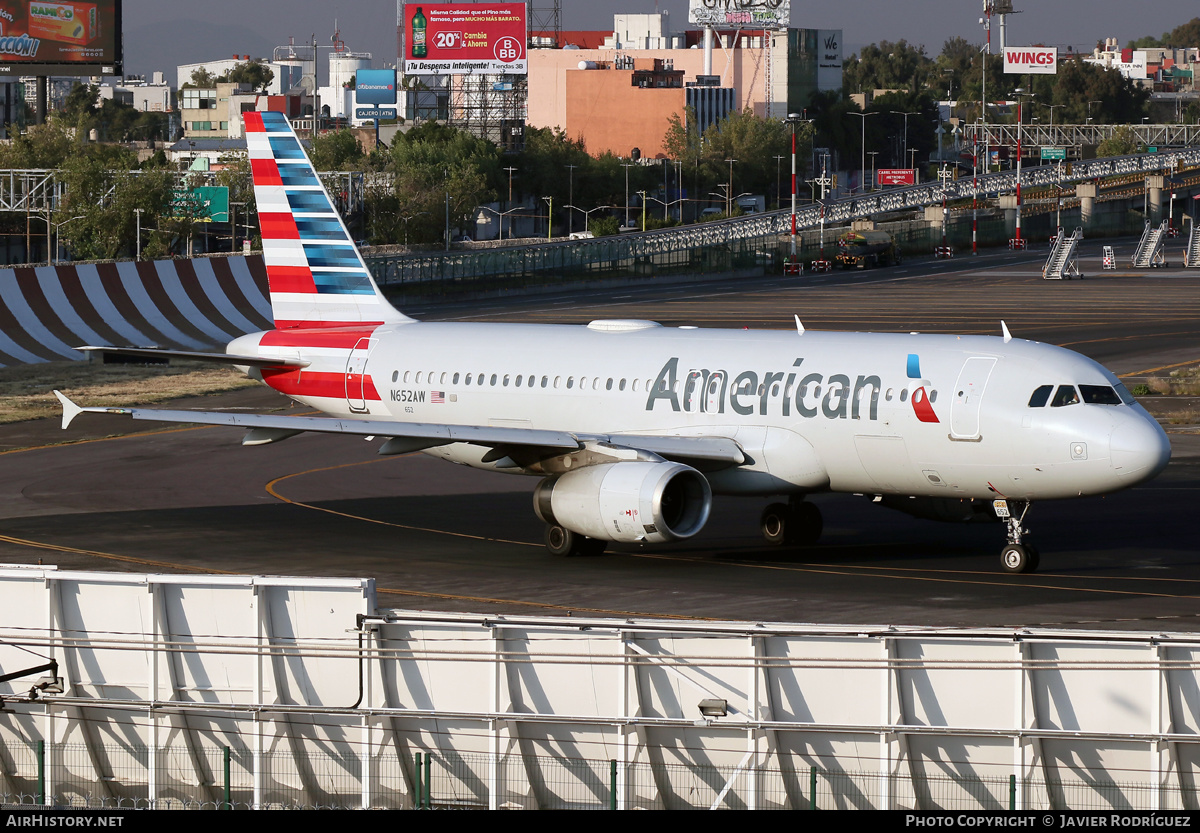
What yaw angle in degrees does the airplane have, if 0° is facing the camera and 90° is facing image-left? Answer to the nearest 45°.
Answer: approximately 315°
